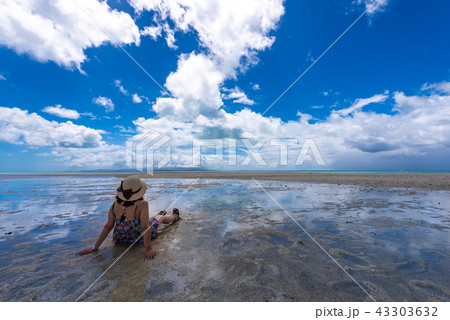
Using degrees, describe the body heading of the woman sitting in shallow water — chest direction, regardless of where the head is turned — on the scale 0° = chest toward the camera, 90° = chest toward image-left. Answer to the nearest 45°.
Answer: approximately 225°

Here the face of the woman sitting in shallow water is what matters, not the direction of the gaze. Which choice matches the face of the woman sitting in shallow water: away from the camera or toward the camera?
away from the camera
